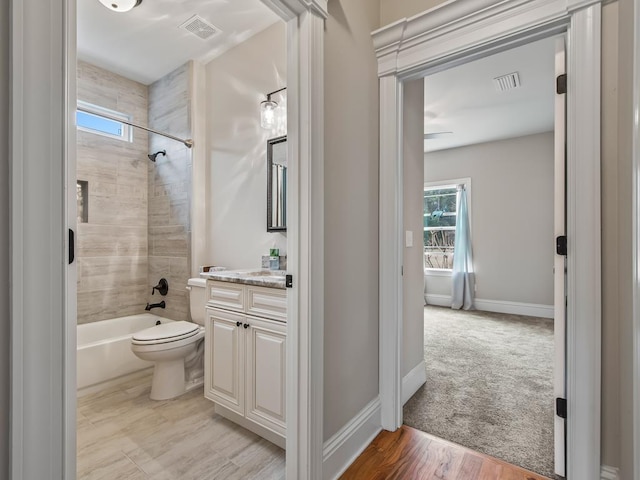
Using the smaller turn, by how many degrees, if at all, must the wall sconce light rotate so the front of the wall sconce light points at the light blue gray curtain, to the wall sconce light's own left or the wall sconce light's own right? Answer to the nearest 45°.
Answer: approximately 180°

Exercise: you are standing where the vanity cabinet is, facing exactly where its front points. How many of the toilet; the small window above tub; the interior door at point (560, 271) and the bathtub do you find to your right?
3

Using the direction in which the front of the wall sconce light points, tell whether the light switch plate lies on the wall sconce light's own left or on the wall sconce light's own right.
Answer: on the wall sconce light's own left

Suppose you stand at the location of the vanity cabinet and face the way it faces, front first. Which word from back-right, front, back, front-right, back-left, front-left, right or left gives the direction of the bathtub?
right

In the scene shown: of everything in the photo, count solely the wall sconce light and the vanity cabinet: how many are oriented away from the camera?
0

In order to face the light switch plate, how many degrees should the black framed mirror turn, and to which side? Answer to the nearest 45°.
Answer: approximately 135° to its left

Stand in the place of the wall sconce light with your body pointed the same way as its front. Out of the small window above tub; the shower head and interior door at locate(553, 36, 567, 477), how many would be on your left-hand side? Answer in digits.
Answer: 1
